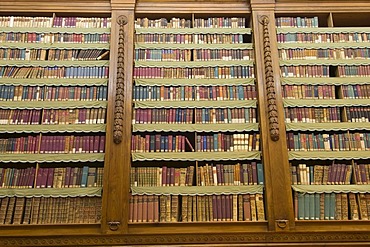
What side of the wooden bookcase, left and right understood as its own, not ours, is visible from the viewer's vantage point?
front

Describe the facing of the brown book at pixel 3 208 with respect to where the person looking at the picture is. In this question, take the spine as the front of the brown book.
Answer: facing the viewer
